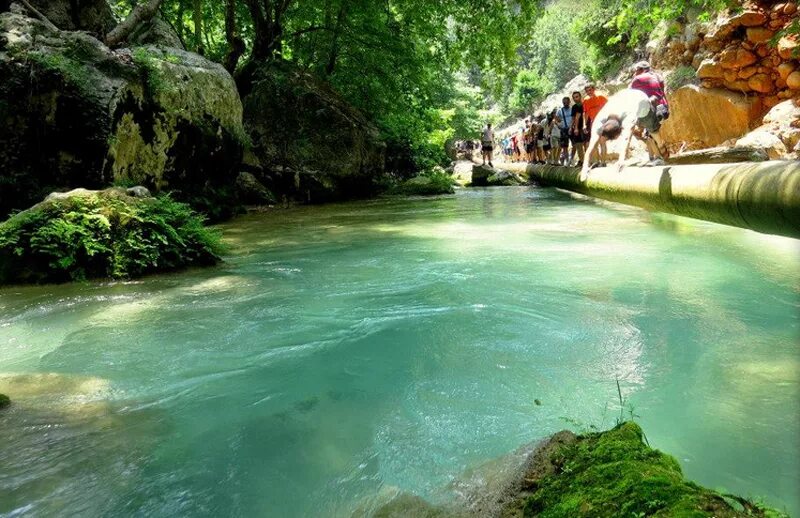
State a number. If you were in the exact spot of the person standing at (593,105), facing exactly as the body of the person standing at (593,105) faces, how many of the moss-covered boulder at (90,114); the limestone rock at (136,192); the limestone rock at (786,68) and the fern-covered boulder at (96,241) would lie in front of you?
3

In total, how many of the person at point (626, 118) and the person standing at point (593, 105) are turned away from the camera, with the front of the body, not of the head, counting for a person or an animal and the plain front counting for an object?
0

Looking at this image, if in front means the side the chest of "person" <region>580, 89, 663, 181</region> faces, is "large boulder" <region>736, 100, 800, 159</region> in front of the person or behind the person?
behind

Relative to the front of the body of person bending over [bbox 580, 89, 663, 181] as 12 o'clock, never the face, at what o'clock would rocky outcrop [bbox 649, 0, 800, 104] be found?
The rocky outcrop is roughly at 5 o'clock from the person bending over.

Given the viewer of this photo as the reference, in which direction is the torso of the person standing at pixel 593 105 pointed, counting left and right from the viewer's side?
facing the viewer and to the left of the viewer

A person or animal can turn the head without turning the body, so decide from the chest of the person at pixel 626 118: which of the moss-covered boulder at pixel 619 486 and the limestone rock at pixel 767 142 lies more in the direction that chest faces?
the moss-covered boulder

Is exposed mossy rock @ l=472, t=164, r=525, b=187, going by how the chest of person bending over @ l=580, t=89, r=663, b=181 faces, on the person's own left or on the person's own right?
on the person's own right

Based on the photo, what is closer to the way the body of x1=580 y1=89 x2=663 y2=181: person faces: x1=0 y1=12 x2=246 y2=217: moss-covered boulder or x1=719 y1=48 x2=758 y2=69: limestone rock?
the moss-covered boulder

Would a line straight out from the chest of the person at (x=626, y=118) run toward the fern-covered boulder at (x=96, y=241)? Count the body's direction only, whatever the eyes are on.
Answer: yes

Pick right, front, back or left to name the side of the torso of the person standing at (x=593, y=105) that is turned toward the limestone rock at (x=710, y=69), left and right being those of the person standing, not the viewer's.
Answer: left
